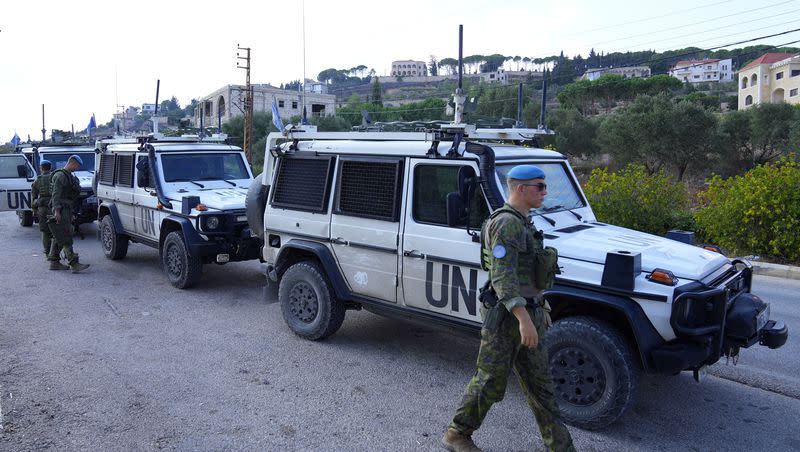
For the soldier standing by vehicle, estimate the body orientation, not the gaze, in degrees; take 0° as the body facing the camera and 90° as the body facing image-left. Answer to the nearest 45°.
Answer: approximately 270°

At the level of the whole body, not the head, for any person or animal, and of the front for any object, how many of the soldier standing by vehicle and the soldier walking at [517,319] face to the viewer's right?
2

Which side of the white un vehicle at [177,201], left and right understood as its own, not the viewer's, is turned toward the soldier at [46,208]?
back

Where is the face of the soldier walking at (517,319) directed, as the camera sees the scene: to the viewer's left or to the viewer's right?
to the viewer's right

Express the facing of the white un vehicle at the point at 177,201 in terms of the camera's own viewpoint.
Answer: facing the viewer and to the right of the viewer

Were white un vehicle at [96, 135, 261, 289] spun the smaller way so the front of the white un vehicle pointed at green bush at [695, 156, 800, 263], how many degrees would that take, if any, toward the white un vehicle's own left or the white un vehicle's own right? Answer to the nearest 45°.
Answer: approximately 45° to the white un vehicle's own left

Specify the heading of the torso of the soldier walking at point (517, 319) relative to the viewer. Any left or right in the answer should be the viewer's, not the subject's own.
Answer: facing to the right of the viewer

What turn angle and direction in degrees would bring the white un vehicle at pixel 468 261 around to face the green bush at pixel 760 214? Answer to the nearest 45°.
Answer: approximately 90° to its left

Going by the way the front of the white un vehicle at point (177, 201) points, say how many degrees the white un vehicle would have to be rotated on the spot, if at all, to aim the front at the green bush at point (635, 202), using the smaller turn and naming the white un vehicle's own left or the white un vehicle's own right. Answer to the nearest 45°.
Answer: approximately 45° to the white un vehicle's own left

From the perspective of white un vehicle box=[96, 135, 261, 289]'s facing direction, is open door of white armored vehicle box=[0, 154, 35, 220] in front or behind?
behind
